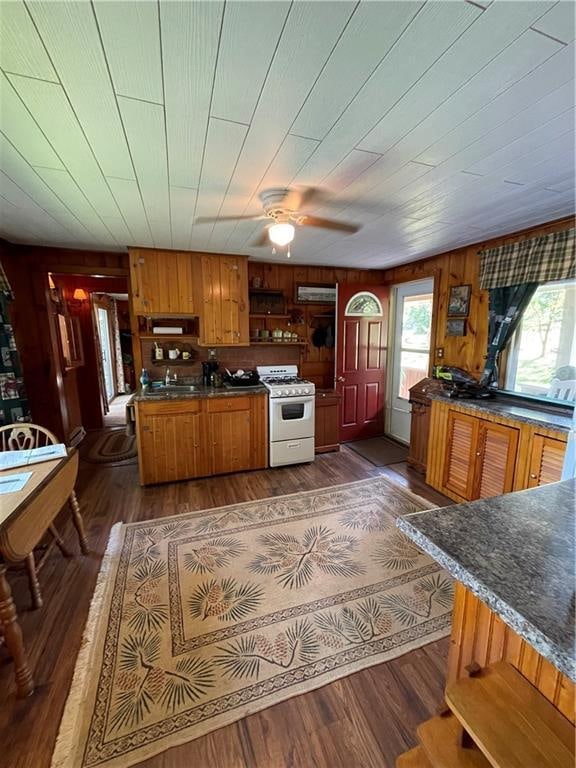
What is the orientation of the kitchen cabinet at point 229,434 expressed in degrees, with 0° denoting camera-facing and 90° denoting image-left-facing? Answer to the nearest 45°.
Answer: approximately 0°

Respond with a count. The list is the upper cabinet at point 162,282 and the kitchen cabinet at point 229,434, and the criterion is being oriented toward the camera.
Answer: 2

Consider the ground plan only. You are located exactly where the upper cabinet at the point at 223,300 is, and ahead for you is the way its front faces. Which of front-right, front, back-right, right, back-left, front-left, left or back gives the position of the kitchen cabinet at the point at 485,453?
front-left

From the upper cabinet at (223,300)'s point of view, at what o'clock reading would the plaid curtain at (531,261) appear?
The plaid curtain is roughly at 10 o'clock from the upper cabinet.

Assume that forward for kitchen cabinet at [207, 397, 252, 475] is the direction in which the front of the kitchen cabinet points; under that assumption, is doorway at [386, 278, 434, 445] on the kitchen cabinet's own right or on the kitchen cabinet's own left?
on the kitchen cabinet's own left

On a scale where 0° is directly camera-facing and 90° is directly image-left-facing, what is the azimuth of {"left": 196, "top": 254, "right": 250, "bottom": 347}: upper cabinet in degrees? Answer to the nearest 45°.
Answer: approximately 0°

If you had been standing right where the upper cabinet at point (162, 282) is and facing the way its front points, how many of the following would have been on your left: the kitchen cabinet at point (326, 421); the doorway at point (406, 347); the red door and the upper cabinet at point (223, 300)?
4
